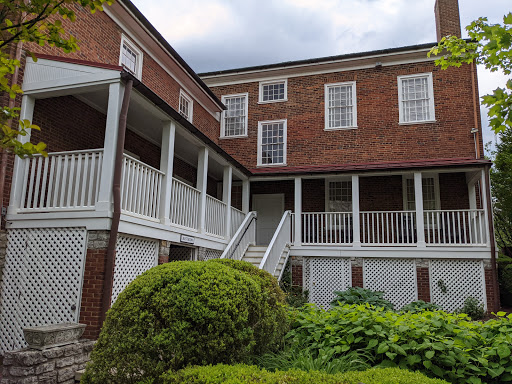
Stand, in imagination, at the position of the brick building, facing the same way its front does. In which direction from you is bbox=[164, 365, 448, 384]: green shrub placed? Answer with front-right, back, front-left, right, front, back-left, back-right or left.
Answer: front

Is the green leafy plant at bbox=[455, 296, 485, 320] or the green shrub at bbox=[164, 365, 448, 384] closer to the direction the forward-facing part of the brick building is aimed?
the green shrub

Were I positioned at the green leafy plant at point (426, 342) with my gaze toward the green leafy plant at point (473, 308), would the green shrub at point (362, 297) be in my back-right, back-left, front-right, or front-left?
front-left

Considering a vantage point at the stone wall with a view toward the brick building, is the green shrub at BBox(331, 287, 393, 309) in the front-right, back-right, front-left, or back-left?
front-right

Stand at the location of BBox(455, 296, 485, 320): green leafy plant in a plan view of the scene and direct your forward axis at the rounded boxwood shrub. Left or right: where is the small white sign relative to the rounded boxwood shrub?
right

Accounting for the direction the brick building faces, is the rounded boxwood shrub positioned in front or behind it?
in front

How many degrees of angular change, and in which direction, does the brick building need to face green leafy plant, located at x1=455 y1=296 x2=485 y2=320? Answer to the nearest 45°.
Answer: approximately 90° to its left

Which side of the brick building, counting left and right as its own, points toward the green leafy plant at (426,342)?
front

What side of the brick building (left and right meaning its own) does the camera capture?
front

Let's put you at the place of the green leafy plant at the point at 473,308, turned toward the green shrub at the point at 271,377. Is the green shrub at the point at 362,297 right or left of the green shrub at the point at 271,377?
right
